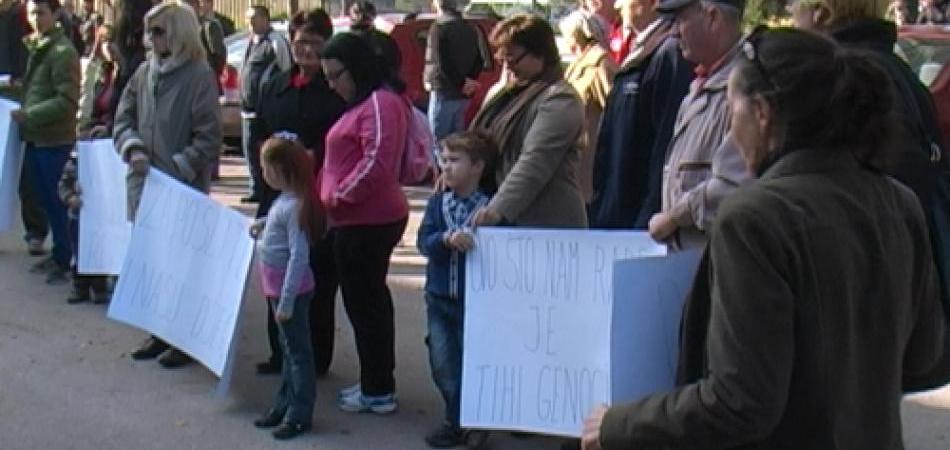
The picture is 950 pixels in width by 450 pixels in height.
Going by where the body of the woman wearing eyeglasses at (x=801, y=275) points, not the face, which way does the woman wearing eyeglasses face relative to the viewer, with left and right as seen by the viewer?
facing away from the viewer and to the left of the viewer

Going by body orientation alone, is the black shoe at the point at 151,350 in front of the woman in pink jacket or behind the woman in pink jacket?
in front

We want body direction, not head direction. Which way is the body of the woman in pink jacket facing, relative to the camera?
to the viewer's left

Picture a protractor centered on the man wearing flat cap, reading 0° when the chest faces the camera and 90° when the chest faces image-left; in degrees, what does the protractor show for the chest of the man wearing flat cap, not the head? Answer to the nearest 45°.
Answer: approximately 90°

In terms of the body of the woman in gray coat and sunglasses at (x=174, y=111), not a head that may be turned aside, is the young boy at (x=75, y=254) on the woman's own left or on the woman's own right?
on the woman's own right

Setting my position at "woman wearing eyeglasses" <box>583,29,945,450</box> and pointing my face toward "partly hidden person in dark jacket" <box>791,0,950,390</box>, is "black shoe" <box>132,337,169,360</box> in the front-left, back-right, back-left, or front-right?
front-left

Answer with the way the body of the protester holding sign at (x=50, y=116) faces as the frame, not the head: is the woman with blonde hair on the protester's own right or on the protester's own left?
on the protester's own left

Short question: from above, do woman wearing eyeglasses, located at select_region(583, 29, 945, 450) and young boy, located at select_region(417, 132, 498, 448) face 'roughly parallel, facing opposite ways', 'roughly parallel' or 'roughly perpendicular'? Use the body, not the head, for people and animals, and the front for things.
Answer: roughly perpendicular

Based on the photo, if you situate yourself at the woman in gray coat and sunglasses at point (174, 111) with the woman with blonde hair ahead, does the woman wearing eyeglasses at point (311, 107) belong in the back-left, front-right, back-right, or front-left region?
front-right
